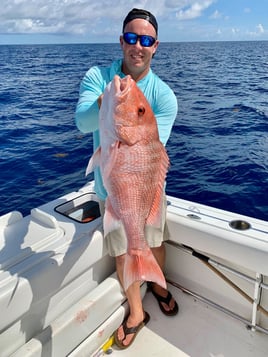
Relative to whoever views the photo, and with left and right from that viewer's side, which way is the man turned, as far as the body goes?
facing the viewer

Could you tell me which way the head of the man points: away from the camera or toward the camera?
toward the camera
